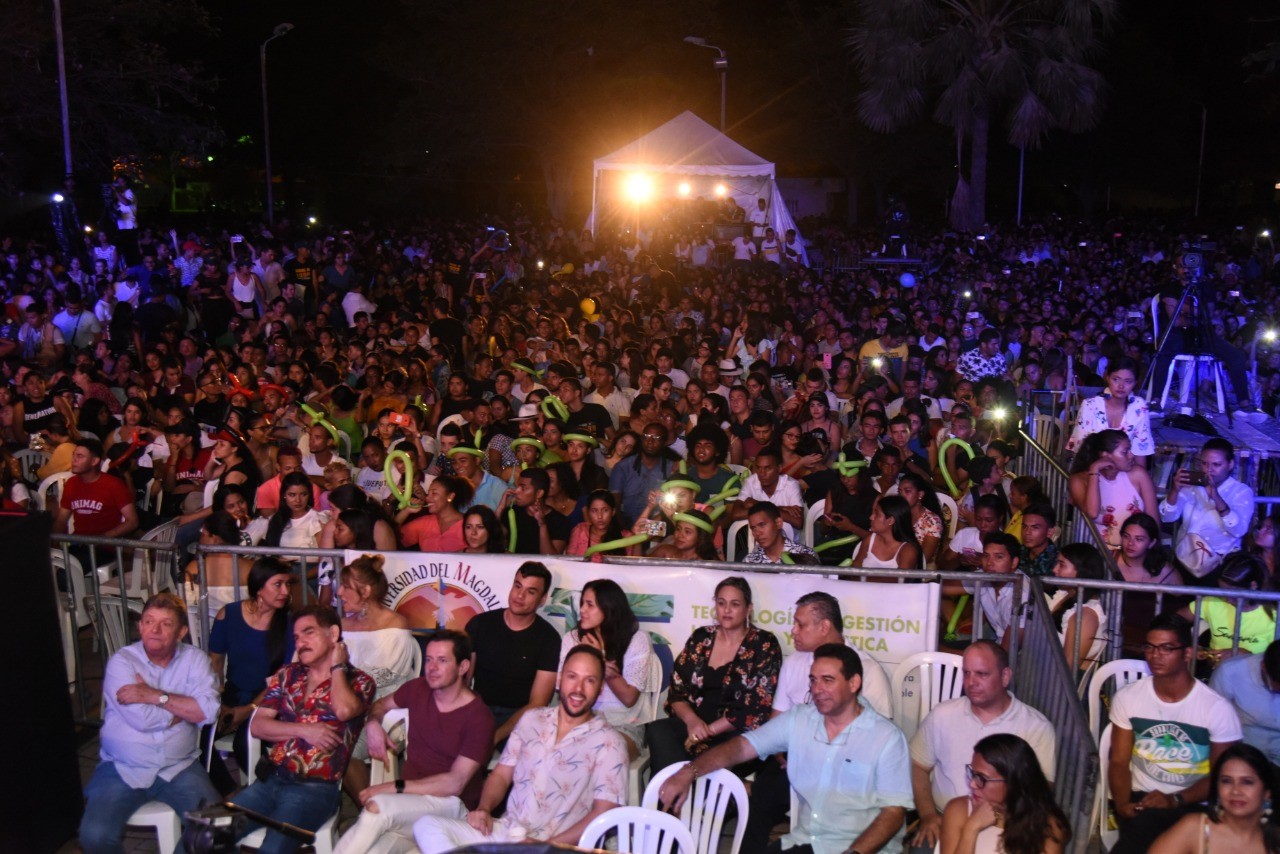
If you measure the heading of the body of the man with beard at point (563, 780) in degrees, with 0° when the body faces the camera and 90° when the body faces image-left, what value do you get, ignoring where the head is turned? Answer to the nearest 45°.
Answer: approximately 45°

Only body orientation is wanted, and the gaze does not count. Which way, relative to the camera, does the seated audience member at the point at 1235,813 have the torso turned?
toward the camera

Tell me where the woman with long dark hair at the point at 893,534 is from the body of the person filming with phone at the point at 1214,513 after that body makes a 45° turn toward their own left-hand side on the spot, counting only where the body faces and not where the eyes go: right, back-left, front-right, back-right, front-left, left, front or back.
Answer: front-right

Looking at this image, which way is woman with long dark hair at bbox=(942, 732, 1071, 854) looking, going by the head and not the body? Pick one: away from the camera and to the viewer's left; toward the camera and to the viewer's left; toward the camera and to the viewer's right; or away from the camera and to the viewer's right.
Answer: toward the camera and to the viewer's left

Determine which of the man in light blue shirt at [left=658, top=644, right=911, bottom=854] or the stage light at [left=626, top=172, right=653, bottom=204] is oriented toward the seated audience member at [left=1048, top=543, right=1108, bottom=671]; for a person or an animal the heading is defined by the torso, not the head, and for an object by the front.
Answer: the stage light

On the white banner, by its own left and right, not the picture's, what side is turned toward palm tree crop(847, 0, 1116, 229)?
back

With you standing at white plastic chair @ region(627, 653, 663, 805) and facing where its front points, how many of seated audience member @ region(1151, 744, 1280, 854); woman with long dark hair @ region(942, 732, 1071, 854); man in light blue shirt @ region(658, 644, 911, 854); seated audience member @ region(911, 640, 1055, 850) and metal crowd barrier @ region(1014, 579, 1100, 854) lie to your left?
5

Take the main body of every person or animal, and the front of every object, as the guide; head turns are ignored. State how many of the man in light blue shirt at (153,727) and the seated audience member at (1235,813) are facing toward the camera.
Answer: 2

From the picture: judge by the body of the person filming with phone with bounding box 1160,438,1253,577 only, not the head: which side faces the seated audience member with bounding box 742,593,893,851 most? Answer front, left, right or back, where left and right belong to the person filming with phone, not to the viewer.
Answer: front

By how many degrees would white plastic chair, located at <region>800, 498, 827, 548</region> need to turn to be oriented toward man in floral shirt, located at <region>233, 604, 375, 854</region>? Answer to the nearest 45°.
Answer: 0° — it already faces them

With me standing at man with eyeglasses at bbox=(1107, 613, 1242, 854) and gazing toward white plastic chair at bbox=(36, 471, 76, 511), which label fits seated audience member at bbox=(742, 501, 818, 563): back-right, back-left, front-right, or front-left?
front-right

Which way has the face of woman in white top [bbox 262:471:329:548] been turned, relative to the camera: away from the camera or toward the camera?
toward the camera

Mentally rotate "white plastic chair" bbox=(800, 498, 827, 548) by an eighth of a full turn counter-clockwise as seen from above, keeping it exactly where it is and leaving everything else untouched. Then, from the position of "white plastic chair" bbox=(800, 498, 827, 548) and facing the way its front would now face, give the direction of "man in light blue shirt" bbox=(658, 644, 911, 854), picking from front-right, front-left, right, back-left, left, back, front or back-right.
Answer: front

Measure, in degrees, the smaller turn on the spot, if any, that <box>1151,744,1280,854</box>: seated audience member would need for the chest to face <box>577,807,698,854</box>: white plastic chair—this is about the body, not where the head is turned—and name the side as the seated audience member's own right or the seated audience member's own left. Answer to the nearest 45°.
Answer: approximately 90° to the seated audience member's own right

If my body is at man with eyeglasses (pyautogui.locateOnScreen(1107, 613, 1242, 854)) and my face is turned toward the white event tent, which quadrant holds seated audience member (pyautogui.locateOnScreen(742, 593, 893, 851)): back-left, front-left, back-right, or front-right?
front-left

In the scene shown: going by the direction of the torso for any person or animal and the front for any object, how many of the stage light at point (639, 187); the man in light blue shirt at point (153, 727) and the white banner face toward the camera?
3

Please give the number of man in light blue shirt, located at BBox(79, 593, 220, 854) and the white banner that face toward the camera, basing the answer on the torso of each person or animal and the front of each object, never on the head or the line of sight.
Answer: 2

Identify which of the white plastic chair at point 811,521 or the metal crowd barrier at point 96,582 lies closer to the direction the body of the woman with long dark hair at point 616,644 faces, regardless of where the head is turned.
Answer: the metal crowd barrier

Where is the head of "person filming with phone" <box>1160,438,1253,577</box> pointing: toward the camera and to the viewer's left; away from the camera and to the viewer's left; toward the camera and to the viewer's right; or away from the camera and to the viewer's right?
toward the camera and to the viewer's left
